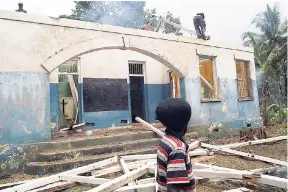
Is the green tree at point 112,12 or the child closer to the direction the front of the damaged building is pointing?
the child

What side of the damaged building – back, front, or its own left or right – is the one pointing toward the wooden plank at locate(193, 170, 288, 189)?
front

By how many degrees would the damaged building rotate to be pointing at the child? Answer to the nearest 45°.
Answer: approximately 45° to its right

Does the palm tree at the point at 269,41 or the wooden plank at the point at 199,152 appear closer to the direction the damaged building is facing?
the wooden plank

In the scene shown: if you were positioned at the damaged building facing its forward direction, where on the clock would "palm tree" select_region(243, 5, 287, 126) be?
The palm tree is roughly at 9 o'clock from the damaged building.

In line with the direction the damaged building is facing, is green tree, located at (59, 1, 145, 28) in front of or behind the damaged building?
behind

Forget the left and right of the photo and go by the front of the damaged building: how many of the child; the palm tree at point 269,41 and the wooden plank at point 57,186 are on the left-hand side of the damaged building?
1

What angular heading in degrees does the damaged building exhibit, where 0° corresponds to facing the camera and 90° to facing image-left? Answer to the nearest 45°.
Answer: approximately 315°

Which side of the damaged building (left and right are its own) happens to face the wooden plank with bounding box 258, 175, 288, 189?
front

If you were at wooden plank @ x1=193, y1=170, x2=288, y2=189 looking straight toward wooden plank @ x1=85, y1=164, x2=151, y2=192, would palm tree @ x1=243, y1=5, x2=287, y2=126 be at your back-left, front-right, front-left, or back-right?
back-right

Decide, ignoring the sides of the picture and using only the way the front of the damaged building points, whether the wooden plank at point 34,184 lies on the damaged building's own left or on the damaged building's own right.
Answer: on the damaged building's own right
